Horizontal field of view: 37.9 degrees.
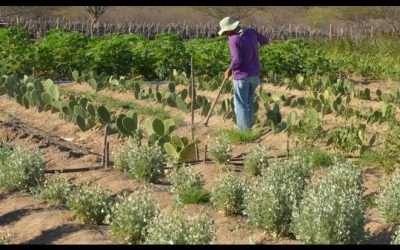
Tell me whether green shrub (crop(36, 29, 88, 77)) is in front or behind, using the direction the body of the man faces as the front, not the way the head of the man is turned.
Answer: in front

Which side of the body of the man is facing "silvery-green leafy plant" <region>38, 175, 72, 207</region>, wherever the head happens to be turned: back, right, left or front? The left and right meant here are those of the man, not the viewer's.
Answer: left

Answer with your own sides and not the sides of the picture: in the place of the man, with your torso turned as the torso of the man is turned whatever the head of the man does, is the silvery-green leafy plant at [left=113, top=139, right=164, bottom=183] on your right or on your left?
on your left

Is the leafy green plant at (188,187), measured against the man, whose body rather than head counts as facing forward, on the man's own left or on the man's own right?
on the man's own left

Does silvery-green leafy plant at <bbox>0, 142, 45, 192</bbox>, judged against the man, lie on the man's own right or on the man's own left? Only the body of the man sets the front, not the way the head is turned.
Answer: on the man's own left

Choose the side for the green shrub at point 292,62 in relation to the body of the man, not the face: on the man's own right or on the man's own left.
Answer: on the man's own right

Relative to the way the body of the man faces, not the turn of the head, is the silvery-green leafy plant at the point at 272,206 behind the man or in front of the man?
behind

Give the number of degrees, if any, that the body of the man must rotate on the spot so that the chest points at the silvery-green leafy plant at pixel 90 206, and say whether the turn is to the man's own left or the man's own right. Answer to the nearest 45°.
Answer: approximately 135° to the man's own left

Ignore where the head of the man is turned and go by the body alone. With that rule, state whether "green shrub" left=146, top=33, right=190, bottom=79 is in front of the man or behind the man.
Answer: in front

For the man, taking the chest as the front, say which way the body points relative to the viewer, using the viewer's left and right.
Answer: facing away from the viewer and to the left of the viewer

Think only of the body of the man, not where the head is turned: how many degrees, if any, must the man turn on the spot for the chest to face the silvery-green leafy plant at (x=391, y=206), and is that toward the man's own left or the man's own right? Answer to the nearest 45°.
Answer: approximately 135° to the man's own left

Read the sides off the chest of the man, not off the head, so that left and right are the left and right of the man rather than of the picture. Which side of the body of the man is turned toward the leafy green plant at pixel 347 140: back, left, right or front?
back

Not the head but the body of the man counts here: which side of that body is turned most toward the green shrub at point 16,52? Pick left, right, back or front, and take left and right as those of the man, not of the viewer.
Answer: front
